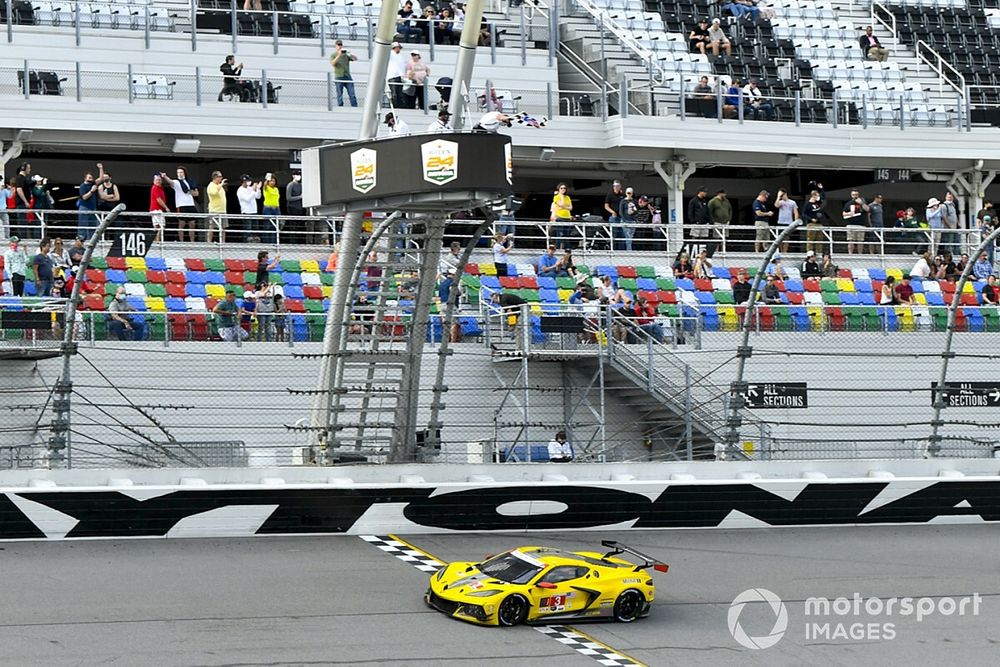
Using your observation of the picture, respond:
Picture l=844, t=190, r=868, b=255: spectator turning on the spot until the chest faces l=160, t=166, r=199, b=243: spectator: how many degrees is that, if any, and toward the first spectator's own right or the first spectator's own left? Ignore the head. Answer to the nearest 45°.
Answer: approximately 45° to the first spectator's own right

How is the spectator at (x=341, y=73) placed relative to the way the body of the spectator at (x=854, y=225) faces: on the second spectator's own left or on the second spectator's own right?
on the second spectator's own right

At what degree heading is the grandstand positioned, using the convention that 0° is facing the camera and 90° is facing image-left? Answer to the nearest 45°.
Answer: approximately 0°

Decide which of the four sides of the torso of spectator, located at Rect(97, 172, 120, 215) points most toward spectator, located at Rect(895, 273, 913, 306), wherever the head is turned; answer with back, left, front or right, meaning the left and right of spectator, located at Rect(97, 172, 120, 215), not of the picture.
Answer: left

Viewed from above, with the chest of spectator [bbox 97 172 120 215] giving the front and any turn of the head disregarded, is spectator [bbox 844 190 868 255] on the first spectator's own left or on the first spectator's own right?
on the first spectator's own left

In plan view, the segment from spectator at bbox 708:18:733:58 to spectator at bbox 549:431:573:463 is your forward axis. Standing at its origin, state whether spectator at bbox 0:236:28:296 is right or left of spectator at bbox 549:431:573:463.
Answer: right

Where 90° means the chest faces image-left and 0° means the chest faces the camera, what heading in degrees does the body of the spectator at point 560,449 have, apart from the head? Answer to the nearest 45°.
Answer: approximately 0°

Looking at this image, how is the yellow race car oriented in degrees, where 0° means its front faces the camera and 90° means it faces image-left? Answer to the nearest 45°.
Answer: approximately 45°

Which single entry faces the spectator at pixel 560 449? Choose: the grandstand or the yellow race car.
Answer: the grandstand

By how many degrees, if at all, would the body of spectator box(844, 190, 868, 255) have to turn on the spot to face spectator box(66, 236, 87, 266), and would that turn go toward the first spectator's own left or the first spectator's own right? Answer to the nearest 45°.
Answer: approximately 45° to the first spectator's own right
